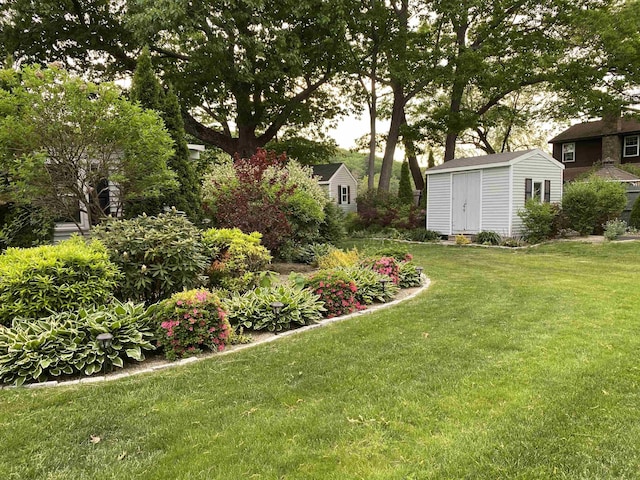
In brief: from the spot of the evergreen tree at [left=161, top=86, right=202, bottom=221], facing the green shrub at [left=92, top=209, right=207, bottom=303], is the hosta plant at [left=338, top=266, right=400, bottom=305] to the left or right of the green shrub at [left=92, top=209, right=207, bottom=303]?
left

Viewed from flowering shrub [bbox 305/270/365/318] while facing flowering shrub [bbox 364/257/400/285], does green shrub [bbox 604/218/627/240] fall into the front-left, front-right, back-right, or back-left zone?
front-right

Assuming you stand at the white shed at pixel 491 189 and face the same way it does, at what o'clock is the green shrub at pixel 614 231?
The green shrub is roughly at 8 o'clock from the white shed.

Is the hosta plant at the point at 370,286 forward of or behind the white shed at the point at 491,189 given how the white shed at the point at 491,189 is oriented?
forward

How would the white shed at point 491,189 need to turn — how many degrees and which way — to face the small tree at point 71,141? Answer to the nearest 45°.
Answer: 0° — it already faces it

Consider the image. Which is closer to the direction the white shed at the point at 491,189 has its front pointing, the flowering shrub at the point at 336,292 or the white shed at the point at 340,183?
the flowering shrub

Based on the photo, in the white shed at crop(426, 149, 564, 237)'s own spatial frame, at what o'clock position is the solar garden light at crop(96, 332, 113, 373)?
The solar garden light is roughly at 11 o'clock from the white shed.

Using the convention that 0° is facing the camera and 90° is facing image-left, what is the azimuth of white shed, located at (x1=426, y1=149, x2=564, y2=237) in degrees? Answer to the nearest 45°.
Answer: approximately 45°

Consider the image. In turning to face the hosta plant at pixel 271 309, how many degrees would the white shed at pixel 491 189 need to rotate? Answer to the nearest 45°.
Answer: approximately 45° to its left

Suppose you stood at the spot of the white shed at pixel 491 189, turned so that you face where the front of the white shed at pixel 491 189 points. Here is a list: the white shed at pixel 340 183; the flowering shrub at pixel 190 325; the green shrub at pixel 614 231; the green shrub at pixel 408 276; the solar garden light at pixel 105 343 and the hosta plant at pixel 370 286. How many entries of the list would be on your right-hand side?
1

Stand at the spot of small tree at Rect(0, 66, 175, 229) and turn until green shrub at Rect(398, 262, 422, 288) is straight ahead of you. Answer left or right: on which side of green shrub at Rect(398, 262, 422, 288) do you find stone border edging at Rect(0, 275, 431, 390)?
right

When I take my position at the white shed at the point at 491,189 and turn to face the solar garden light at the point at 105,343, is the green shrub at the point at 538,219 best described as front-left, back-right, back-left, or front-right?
front-left

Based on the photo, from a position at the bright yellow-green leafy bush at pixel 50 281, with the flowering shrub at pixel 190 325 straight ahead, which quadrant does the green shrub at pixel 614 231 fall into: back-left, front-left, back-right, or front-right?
front-left

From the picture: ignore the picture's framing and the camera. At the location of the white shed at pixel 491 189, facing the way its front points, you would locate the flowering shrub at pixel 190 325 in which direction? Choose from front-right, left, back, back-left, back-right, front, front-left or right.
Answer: front-left

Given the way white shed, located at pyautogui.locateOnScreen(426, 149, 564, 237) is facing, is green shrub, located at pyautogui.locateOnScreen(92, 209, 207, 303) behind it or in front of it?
in front

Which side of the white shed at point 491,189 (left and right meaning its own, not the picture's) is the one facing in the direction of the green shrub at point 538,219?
left
